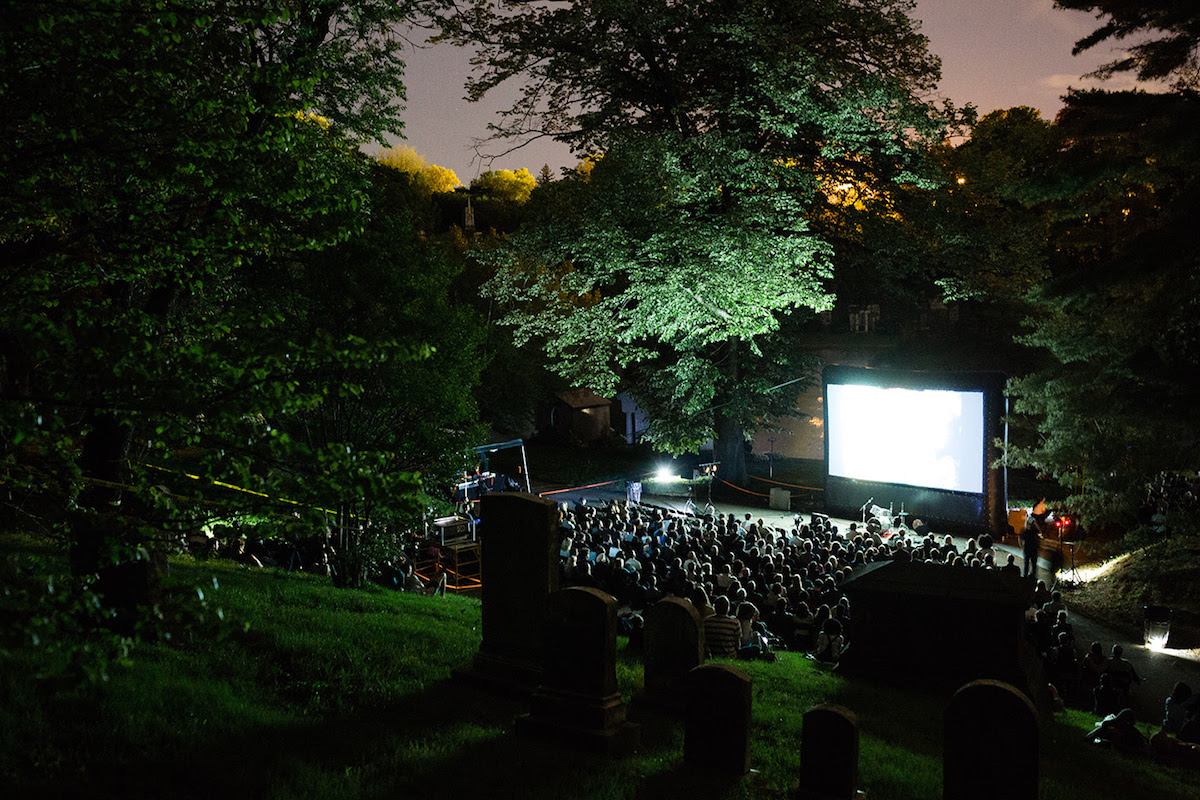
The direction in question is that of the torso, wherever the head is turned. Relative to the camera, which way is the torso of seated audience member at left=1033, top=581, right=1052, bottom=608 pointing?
away from the camera

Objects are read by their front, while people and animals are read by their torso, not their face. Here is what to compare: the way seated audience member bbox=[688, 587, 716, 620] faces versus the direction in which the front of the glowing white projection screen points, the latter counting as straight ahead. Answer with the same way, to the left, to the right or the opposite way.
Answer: the opposite way

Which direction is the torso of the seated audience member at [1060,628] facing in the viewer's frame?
away from the camera

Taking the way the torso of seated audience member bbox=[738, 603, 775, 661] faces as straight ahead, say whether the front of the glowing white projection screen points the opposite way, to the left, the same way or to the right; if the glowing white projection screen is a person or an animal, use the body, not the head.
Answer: the opposite way

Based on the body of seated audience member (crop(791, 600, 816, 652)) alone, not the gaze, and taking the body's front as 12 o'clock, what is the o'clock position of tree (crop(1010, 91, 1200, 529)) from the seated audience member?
The tree is roughly at 12 o'clock from the seated audience member.

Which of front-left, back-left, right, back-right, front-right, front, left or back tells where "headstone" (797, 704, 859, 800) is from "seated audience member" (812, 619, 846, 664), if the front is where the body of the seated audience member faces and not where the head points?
back

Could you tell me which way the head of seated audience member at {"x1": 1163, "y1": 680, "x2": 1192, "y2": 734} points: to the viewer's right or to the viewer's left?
to the viewer's left

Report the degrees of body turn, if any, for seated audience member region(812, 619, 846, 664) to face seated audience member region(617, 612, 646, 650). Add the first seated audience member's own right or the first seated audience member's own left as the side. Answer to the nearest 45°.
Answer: approximately 135° to the first seated audience member's own left

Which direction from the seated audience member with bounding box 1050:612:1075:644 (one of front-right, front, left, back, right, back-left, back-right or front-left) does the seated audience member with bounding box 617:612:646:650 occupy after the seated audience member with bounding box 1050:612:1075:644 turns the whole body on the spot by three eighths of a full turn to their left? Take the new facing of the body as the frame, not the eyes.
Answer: front

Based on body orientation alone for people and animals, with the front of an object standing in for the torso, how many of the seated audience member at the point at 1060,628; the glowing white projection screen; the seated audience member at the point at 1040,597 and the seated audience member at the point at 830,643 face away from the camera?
3

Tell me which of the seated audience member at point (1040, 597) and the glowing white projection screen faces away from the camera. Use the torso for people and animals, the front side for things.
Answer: the seated audience member

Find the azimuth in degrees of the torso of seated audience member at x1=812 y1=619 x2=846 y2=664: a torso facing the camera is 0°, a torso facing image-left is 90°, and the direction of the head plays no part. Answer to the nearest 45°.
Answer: approximately 180°
